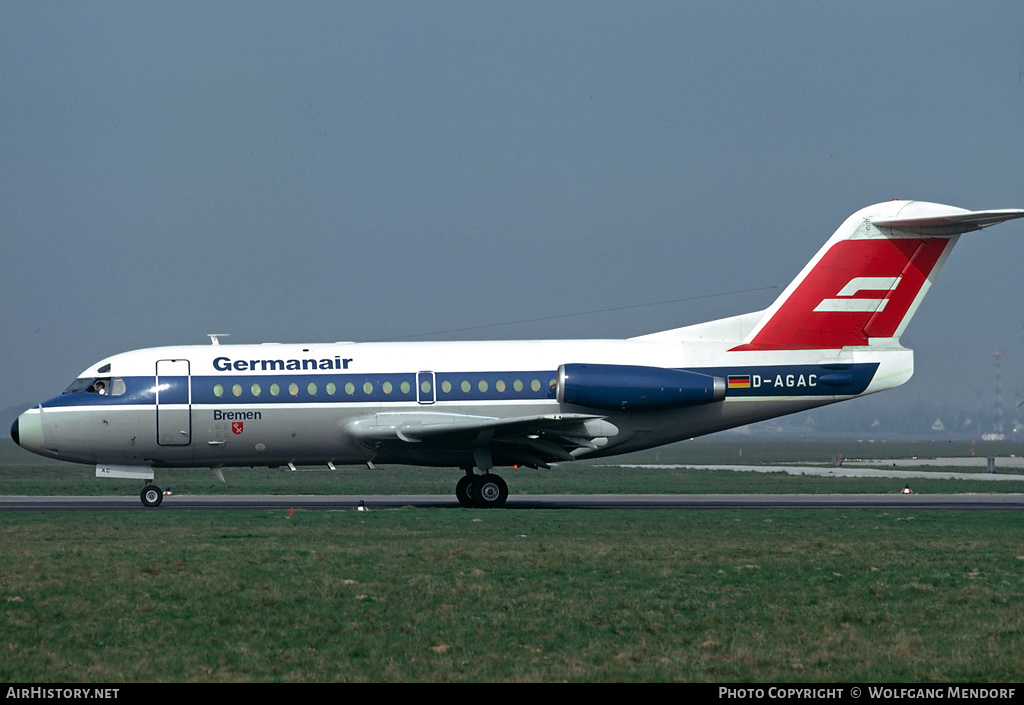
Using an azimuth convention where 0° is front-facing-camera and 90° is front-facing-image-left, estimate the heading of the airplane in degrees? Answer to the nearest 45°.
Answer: approximately 90°
